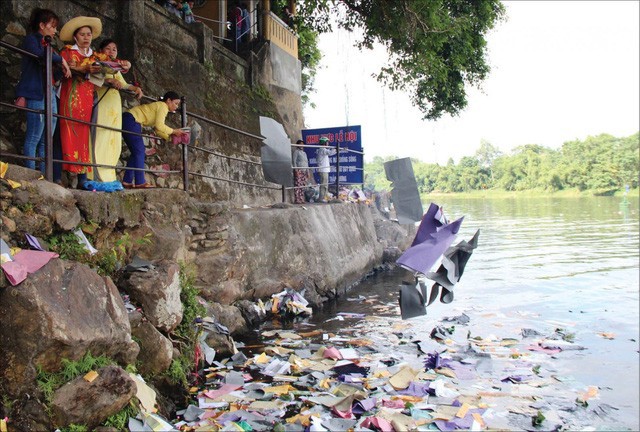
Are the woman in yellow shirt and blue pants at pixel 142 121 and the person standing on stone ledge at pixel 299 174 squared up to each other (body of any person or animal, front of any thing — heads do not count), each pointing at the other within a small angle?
no

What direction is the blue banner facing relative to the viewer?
toward the camera

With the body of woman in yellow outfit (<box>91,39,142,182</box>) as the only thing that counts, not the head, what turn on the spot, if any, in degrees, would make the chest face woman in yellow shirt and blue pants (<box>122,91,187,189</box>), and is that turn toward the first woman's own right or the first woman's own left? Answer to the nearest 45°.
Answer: approximately 90° to the first woman's own left

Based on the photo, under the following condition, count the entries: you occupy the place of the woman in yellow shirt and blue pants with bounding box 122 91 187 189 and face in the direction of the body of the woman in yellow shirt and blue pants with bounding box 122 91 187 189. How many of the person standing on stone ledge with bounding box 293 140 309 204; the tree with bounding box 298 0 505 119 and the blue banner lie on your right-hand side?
0

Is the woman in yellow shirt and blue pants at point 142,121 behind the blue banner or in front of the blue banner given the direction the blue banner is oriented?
in front

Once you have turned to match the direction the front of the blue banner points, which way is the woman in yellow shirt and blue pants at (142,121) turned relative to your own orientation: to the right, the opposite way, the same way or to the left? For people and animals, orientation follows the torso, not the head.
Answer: to the left

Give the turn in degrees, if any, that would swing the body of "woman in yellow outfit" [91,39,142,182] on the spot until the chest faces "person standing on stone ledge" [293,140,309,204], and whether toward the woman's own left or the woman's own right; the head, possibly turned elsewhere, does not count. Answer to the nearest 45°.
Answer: approximately 90° to the woman's own left

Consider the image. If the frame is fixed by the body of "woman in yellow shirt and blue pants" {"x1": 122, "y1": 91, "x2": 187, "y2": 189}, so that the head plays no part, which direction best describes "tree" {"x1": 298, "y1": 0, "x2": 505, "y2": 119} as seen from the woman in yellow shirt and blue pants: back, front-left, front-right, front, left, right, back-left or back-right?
front-left

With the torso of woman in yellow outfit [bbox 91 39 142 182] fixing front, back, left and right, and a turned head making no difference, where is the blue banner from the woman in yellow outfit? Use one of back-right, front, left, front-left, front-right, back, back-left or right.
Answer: left

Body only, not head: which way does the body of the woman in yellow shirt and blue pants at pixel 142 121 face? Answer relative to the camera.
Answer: to the viewer's right
